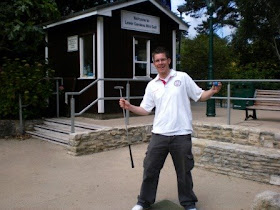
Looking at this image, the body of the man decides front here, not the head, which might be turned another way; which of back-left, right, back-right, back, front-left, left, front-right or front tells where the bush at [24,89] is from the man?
back-right

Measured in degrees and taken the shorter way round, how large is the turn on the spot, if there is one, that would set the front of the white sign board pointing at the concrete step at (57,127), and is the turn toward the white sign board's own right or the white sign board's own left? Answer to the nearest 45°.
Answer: approximately 90° to the white sign board's own right

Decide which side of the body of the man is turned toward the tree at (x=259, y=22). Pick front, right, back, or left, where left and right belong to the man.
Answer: back

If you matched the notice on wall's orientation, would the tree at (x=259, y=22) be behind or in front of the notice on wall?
behind

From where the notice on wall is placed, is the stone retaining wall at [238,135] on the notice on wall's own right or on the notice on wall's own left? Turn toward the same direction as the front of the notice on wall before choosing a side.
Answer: on the notice on wall's own left

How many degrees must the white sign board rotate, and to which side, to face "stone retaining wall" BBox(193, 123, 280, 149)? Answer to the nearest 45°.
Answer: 0° — it already faces it

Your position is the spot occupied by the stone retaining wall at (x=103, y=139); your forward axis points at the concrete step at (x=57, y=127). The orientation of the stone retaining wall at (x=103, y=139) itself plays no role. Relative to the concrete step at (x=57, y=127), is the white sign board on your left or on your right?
right

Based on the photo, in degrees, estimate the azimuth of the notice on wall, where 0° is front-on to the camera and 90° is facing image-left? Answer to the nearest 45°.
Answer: approximately 45°

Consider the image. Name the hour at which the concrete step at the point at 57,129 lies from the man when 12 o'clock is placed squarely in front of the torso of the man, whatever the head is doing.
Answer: The concrete step is roughly at 5 o'clock from the man.

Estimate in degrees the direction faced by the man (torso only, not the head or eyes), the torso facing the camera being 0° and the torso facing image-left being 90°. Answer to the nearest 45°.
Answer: approximately 0°

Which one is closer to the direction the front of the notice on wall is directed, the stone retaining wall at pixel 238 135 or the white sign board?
the stone retaining wall
